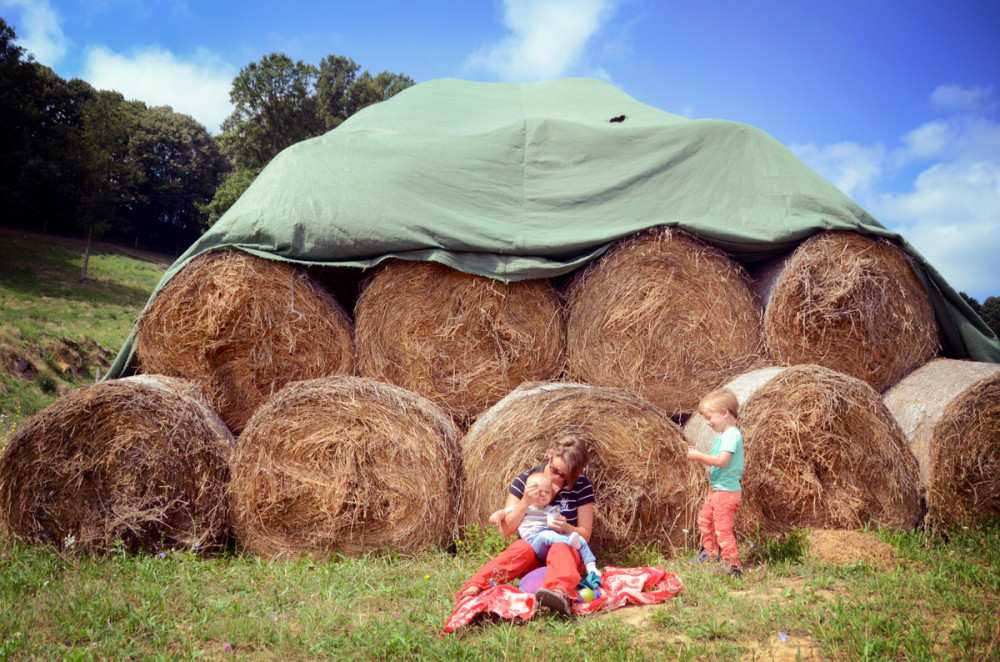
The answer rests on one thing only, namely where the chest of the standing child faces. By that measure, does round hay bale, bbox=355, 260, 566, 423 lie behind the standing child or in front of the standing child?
in front

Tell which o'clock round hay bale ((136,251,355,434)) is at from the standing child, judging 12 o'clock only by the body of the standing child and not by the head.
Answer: The round hay bale is roughly at 12 o'clock from the standing child.

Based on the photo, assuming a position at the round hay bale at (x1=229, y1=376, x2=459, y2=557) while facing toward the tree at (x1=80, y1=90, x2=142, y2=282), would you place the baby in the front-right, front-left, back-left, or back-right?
back-right

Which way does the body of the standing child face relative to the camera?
to the viewer's left

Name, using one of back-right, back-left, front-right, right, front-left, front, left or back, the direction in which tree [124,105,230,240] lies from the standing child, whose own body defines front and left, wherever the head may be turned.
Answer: front-right

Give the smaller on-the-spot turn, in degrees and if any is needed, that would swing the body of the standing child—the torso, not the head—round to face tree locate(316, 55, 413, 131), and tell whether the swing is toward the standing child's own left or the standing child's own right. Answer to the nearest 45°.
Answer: approximately 45° to the standing child's own right

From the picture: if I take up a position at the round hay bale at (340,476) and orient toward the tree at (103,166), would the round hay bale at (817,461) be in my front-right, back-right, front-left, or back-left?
back-right

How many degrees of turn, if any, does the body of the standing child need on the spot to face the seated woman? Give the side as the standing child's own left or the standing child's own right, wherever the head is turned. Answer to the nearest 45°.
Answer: approximately 45° to the standing child's own left

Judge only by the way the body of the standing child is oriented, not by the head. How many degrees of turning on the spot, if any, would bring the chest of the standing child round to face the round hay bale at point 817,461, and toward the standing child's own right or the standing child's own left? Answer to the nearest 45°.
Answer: approximately 135° to the standing child's own right

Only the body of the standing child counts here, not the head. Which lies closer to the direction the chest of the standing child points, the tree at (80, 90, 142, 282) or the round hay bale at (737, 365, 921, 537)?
the tree

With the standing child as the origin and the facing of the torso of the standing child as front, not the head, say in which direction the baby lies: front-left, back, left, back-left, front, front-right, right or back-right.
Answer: front-left

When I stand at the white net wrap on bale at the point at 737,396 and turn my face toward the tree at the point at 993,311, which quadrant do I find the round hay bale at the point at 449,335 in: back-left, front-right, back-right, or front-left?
back-left

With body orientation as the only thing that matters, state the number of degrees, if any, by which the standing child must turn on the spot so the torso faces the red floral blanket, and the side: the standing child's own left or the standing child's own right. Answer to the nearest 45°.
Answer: approximately 45° to the standing child's own left
